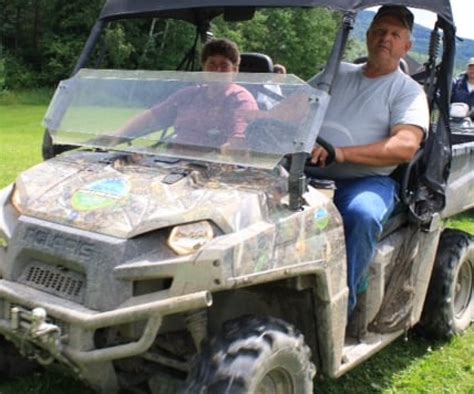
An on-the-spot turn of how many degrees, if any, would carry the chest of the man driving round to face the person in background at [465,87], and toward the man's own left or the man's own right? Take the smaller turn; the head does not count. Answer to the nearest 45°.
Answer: approximately 135° to the man's own right

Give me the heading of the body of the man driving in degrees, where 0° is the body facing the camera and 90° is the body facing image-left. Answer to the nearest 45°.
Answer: approximately 45°

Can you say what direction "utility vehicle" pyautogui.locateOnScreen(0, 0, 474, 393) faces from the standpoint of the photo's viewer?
facing the viewer and to the left of the viewer

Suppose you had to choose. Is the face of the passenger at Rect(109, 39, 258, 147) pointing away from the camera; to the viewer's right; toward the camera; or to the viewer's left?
toward the camera

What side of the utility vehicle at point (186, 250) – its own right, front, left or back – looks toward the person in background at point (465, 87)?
back
